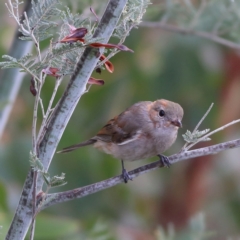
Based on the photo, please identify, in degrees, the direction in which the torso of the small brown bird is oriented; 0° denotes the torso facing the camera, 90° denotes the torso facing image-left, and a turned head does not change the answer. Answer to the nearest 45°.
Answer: approximately 315°
